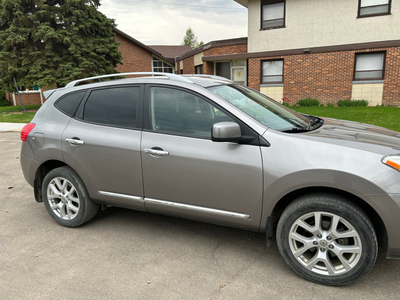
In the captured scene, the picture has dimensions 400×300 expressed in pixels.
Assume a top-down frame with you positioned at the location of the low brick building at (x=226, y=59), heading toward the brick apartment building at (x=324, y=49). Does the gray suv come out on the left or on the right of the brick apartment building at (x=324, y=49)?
right

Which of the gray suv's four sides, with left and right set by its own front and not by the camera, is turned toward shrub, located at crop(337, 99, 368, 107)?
left

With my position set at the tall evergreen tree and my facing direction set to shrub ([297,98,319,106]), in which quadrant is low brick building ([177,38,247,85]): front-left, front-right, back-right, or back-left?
front-left

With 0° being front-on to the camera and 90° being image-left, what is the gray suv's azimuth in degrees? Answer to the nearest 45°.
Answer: approximately 315°

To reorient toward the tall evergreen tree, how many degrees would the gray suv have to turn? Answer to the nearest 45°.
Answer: approximately 180°

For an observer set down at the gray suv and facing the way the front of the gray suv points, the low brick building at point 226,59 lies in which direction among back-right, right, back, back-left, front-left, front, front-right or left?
back-left
